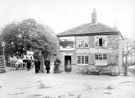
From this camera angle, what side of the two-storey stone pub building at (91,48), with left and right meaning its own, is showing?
front
